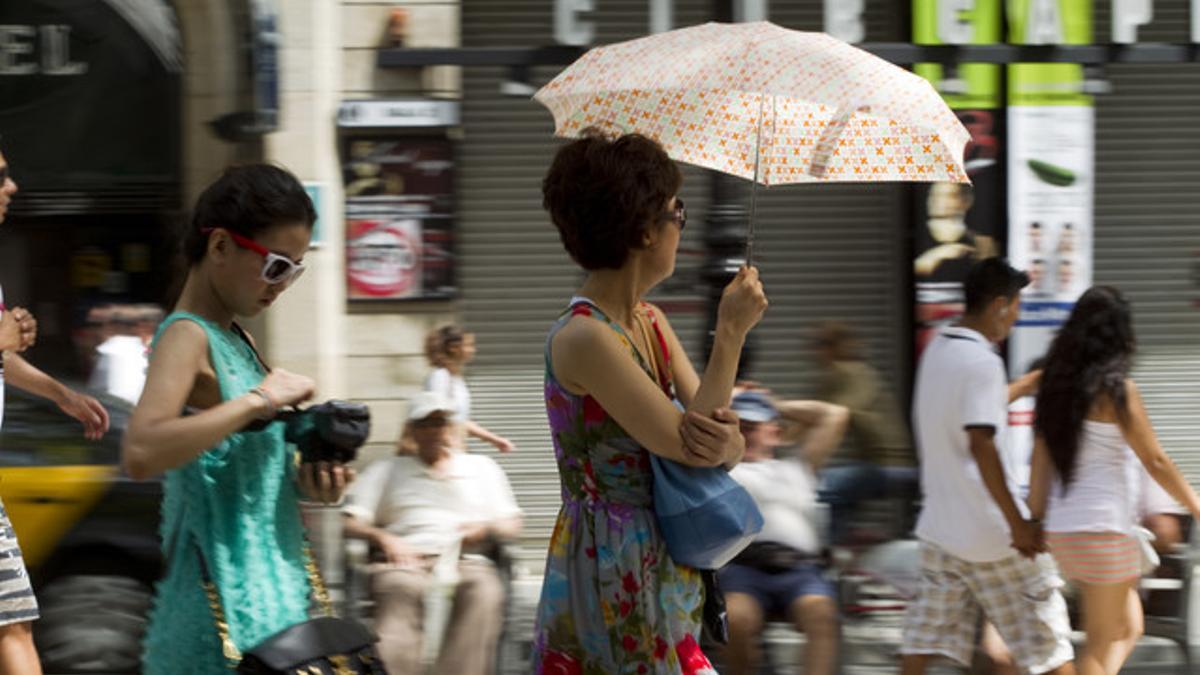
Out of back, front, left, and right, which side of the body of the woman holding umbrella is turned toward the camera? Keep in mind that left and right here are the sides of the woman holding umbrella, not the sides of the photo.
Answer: right

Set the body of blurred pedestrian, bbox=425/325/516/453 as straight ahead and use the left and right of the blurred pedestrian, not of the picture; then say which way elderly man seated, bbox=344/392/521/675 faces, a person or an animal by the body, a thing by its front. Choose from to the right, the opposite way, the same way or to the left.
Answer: to the right

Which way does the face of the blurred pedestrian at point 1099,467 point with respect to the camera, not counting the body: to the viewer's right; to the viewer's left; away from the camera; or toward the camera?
away from the camera

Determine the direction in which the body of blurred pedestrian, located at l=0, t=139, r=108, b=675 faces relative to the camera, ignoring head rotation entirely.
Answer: to the viewer's right

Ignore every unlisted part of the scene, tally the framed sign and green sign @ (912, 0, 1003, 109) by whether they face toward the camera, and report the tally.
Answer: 2

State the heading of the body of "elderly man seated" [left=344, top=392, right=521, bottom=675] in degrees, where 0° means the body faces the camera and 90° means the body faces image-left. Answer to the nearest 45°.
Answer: approximately 0°

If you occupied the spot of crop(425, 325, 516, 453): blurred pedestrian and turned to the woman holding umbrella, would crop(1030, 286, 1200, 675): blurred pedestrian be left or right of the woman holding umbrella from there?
left

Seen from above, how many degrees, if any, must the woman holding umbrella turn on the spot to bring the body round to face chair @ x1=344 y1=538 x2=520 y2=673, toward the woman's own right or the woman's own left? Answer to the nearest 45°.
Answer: approximately 90° to the woman's own left

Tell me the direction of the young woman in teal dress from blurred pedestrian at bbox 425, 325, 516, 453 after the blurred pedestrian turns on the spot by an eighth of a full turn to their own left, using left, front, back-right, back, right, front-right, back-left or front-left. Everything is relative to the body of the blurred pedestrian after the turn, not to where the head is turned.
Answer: back-right

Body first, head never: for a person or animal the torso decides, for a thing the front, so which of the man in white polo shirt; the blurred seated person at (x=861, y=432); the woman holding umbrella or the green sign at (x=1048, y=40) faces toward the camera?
the green sign

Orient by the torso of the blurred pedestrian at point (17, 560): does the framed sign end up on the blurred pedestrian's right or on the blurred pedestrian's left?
on the blurred pedestrian's left

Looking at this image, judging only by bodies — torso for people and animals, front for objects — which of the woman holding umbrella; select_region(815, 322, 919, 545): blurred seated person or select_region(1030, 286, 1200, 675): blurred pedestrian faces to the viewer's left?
select_region(815, 322, 919, 545): blurred seated person
